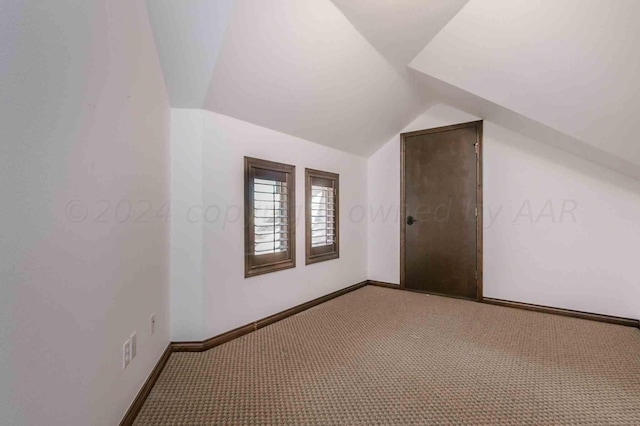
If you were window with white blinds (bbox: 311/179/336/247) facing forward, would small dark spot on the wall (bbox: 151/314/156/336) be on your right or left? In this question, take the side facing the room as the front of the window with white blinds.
on your right

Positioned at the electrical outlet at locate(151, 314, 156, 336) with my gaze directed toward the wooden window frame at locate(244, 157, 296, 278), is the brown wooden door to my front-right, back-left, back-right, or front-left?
front-right

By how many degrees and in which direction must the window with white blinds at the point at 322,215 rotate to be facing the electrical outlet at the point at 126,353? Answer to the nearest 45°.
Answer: approximately 90° to its right

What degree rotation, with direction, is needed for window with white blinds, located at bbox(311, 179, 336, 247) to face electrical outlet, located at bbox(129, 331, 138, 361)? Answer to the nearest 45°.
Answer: approximately 90° to its right

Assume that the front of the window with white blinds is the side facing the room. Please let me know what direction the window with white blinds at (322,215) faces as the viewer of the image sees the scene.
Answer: facing the viewer and to the right of the viewer

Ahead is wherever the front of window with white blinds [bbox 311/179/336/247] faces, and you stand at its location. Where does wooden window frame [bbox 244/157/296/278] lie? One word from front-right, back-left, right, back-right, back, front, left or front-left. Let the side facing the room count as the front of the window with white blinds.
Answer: right

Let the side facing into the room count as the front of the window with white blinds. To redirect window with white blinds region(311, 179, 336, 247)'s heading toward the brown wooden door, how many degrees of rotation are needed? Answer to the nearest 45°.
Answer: approximately 45° to its left
